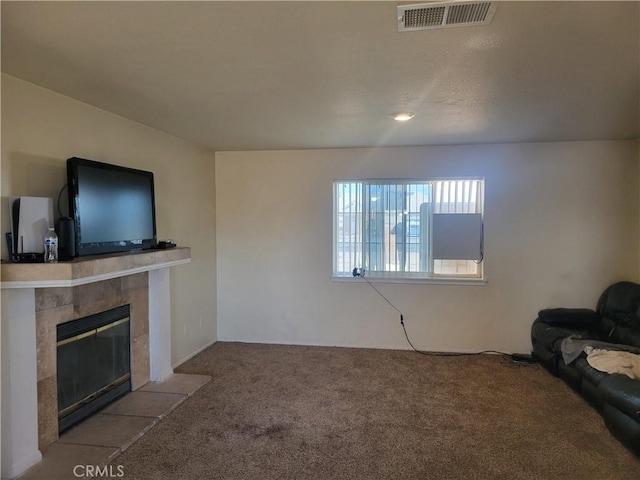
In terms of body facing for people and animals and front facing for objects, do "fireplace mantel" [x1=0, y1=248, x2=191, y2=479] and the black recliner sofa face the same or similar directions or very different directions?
very different directions

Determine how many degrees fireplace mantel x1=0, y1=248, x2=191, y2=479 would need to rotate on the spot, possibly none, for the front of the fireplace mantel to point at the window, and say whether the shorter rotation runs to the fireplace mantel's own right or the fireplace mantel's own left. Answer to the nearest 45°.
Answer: approximately 45° to the fireplace mantel's own left

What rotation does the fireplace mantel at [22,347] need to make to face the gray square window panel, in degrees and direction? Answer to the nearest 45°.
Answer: approximately 45° to its left

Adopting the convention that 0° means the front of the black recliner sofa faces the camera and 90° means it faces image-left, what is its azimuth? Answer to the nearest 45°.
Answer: approximately 45°

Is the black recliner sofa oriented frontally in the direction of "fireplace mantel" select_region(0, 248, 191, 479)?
yes

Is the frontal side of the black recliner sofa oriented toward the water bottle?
yes

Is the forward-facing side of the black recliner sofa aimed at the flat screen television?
yes

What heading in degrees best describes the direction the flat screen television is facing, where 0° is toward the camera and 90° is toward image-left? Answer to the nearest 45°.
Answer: approximately 315°
